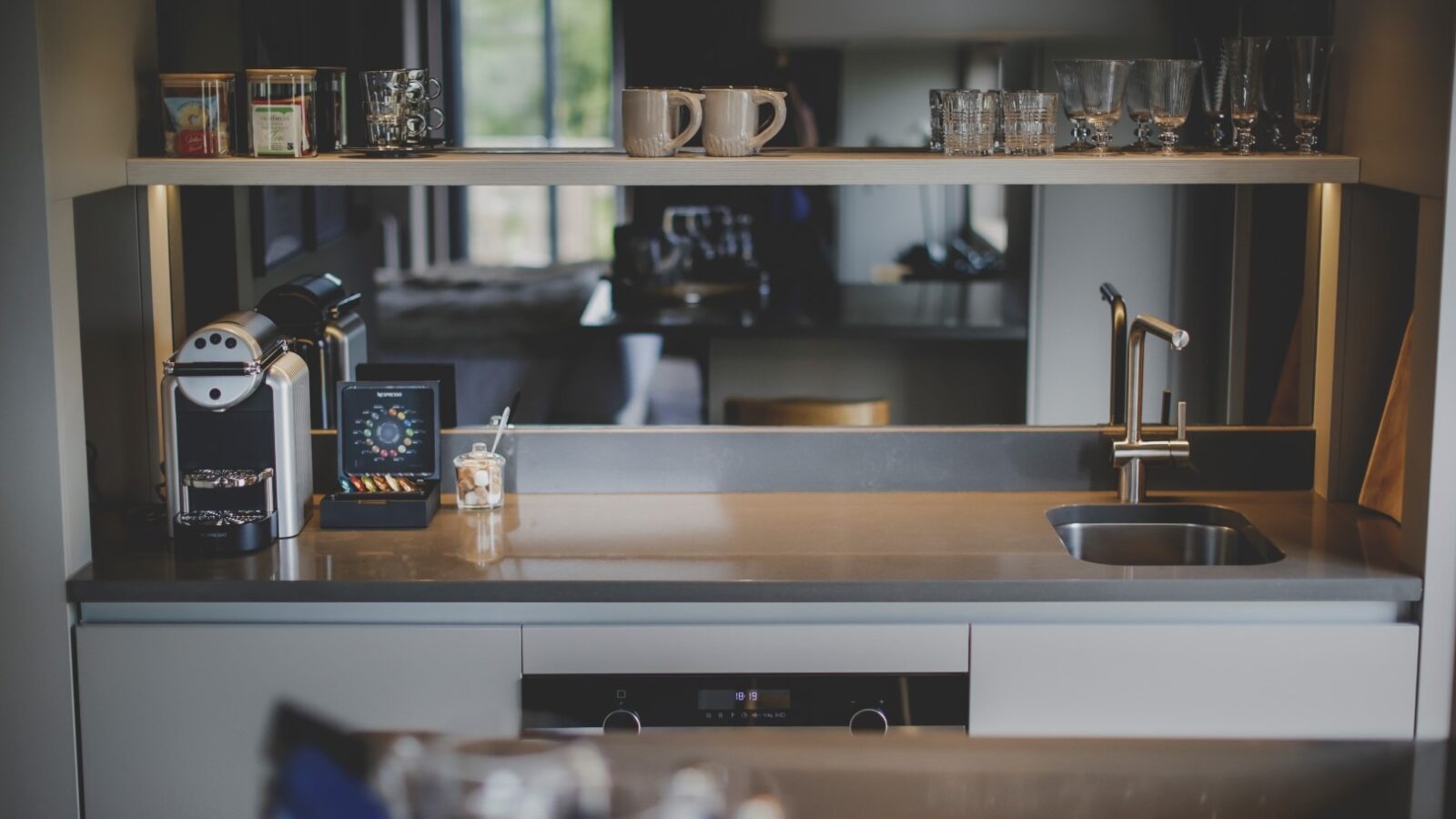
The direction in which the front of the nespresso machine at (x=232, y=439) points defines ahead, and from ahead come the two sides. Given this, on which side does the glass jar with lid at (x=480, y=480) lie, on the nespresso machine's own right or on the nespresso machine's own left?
on the nespresso machine's own left

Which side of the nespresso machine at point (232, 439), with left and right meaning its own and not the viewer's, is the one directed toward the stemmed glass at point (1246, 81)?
left

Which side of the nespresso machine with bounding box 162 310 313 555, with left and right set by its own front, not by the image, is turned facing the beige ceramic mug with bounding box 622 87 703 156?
left

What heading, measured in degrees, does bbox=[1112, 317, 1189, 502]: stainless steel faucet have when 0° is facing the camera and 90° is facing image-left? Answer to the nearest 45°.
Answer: approximately 315°

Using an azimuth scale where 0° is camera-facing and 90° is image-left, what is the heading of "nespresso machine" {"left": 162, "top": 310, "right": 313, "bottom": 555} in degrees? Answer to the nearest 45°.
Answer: approximately 0°

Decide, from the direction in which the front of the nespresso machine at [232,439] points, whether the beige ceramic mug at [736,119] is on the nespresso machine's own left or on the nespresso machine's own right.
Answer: on the nespresso machine's own left
